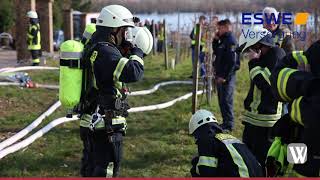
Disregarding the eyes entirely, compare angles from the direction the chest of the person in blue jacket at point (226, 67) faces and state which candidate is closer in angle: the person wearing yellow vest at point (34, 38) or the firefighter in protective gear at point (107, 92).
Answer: the firefighter in protective gear

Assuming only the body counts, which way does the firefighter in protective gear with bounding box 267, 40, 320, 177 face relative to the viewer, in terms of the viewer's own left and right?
facing to the left of the viewer

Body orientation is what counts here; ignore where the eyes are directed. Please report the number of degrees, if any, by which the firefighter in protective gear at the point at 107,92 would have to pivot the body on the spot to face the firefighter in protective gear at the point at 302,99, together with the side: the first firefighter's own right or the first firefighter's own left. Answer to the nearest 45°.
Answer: approximately 45° to the first firefighter's own right

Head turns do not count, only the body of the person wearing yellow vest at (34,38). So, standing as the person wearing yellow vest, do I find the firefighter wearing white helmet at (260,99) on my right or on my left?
on my left

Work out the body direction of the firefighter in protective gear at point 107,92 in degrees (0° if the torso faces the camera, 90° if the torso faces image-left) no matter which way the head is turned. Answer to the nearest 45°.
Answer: approximately 270°
